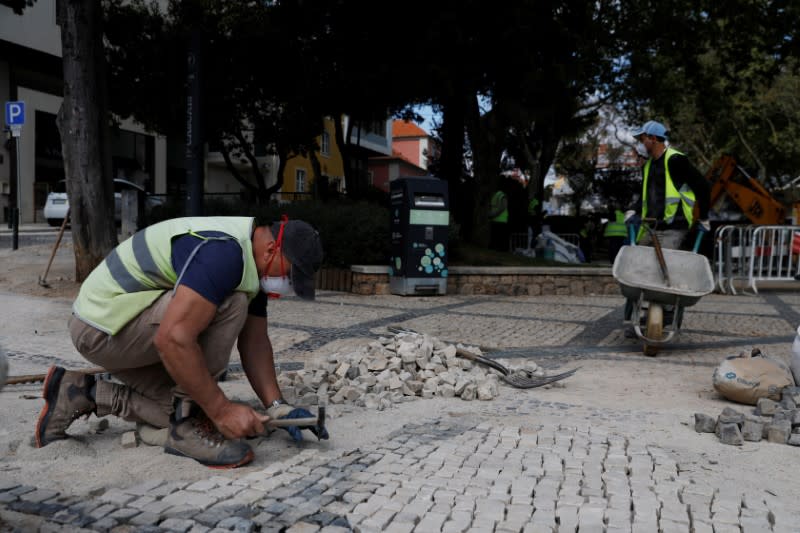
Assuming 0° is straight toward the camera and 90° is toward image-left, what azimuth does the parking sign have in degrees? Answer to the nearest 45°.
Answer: approximately 0°

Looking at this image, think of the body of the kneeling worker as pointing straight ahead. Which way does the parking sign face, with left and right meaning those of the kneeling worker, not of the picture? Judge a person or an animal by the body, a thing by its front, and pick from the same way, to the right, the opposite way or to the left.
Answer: to the right

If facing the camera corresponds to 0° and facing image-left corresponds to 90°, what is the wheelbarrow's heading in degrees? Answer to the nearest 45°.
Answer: approximately 0°

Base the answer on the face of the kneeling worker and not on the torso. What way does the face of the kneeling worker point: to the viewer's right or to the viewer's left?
to the viewer's right

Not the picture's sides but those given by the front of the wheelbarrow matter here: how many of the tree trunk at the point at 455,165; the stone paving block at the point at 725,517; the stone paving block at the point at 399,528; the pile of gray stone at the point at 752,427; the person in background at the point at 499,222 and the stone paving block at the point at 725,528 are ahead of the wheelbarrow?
4

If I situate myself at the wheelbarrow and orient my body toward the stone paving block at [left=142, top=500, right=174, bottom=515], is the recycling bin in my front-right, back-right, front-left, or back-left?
back-right

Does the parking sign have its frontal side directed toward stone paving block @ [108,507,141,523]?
yes

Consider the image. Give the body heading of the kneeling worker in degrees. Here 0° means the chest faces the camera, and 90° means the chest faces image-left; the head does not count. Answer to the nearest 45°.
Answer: approximately 270°
